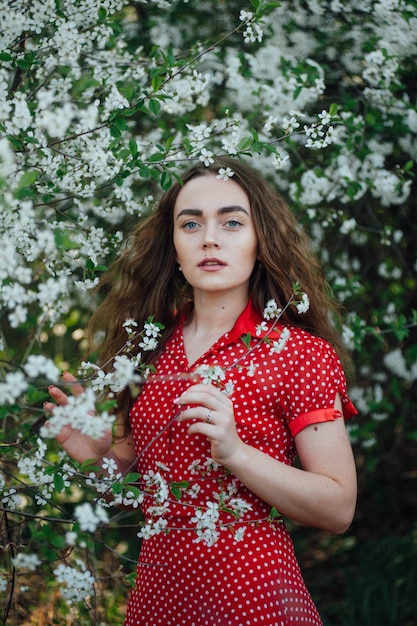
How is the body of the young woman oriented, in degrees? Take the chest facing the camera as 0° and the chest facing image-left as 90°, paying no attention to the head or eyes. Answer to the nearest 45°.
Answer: approximately 45°
